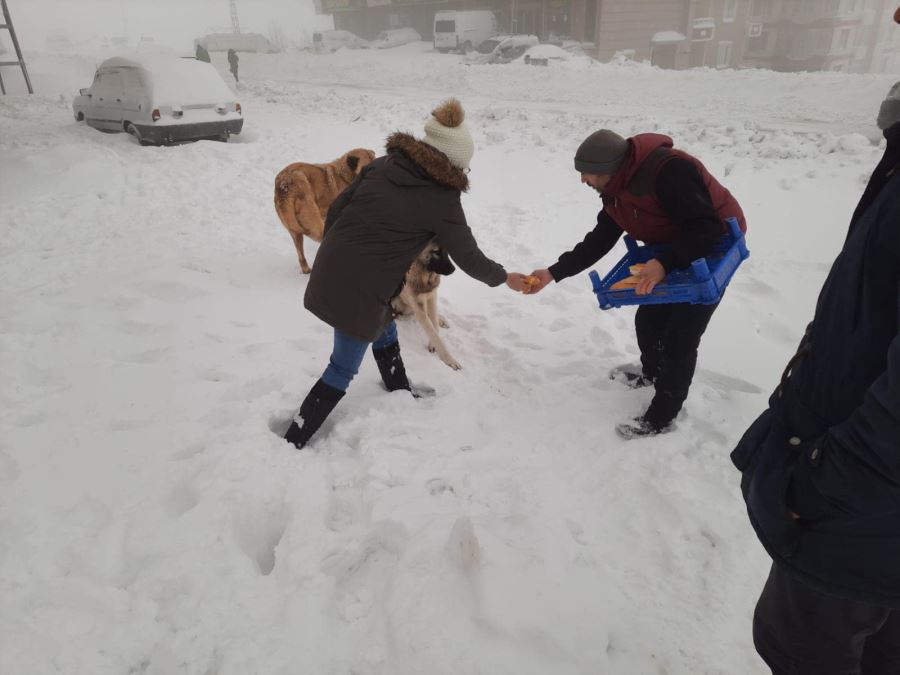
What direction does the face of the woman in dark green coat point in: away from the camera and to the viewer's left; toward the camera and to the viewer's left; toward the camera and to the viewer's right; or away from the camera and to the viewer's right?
away from the camera and to the viewer's right

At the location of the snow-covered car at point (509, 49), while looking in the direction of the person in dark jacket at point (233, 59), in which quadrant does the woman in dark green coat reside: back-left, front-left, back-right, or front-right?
front-left

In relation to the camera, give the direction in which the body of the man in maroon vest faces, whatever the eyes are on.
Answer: to the viewer's left

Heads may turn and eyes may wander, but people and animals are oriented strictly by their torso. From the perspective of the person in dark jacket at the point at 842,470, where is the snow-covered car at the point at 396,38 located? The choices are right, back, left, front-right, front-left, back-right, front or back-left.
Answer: front-right

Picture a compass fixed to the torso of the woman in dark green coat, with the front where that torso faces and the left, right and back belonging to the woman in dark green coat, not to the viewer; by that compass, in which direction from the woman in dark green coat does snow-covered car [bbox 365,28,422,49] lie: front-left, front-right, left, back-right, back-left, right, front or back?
front-left

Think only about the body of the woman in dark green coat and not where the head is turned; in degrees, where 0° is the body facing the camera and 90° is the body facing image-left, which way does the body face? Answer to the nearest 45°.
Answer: approximately 225°

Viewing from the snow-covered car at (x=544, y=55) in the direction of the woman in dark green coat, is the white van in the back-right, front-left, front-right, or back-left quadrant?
back-right

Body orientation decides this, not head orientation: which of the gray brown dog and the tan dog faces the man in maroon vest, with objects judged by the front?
the gray brown dog

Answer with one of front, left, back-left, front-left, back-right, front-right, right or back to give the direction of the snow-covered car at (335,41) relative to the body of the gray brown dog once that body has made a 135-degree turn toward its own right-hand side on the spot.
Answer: right

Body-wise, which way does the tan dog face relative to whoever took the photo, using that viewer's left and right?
facing away from the viewer and to the right of the viewer

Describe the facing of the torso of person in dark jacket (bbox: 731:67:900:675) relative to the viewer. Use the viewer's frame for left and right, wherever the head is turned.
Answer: facing to the left of the viewer

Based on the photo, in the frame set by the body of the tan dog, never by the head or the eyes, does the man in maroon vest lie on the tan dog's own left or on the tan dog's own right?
on the tan dog's own right

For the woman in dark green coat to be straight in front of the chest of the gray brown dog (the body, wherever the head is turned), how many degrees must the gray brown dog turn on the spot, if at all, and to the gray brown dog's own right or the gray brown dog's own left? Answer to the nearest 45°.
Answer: approximately 45° to the gray brown dog's own right

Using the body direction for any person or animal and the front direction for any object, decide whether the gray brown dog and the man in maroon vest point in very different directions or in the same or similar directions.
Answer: very different directions
